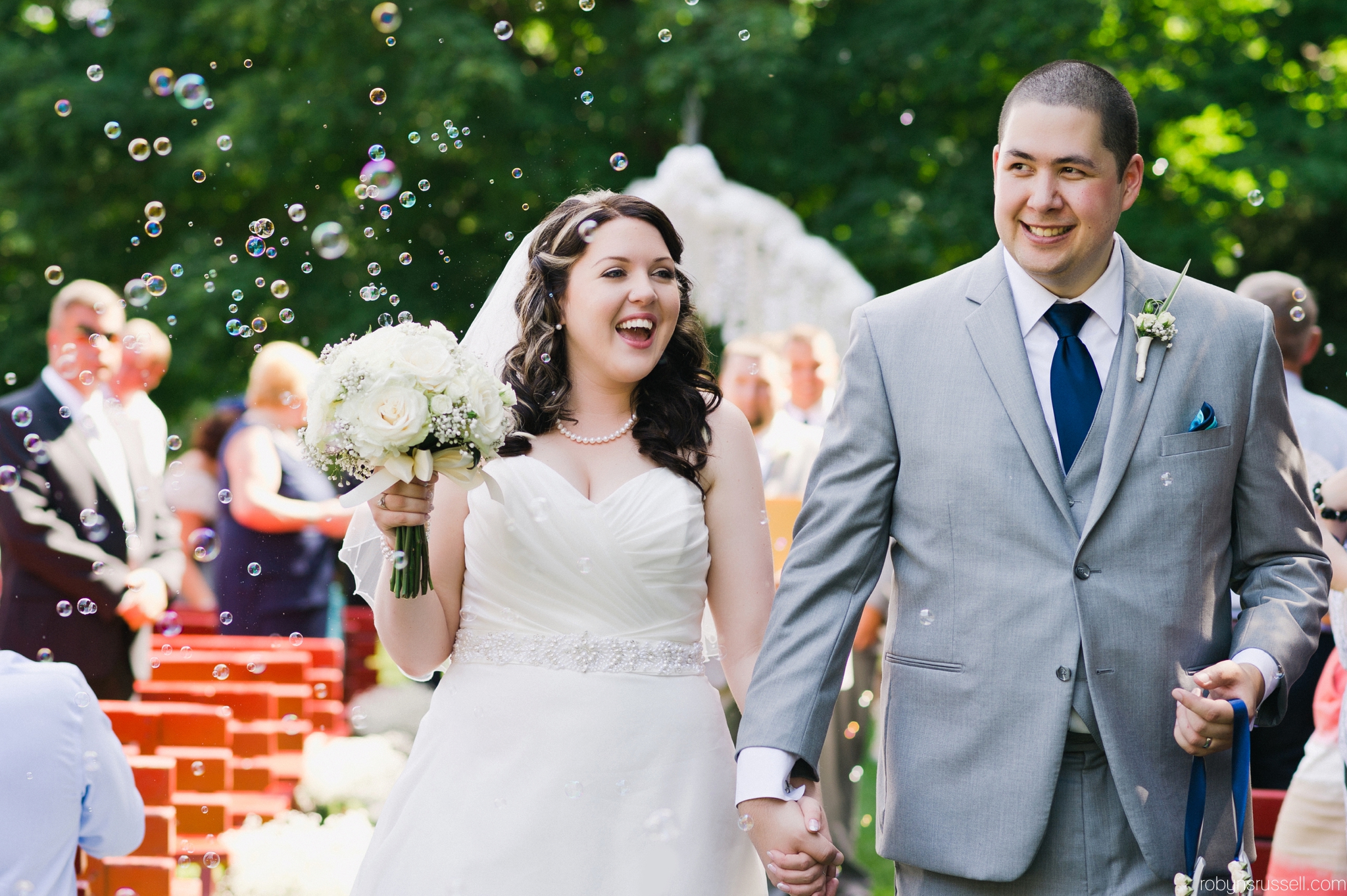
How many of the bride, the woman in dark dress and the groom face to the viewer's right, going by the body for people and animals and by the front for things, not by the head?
1

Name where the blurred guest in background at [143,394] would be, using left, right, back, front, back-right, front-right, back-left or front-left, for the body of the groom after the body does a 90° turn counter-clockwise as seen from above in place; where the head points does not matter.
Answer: back-left

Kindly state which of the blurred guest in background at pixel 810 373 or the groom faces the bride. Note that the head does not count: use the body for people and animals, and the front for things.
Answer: the blurred guest in background

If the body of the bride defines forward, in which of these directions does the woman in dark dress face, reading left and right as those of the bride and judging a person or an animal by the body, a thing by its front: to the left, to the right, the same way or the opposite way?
to the left

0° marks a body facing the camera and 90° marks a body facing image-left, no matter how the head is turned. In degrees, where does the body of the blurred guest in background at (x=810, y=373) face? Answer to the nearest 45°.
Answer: approximately 0°

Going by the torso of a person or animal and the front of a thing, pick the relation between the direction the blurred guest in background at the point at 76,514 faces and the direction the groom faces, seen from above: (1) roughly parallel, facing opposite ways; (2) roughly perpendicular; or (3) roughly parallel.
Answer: roughly perpendicular

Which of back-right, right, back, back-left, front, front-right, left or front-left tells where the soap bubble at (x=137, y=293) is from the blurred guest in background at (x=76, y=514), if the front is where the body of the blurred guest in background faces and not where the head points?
front-right

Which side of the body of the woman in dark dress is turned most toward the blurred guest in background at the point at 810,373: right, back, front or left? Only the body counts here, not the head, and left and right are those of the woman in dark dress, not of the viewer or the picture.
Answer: front

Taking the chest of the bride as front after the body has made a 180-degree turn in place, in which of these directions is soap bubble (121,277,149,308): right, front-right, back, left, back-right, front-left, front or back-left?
front-left

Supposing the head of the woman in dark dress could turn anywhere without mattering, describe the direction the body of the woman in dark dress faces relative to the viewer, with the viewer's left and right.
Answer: facing to the right of the viewer

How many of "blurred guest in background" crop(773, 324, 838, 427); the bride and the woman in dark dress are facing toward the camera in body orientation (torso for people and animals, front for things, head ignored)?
2

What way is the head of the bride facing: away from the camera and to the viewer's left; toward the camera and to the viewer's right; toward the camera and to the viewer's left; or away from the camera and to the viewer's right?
toward the camera and to the viewer's right

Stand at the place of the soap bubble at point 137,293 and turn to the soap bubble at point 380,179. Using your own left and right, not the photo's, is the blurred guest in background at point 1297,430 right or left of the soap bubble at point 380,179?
left

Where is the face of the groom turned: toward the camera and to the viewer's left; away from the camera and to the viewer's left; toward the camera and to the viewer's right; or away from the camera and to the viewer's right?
toward the camera and to the viewer's left
